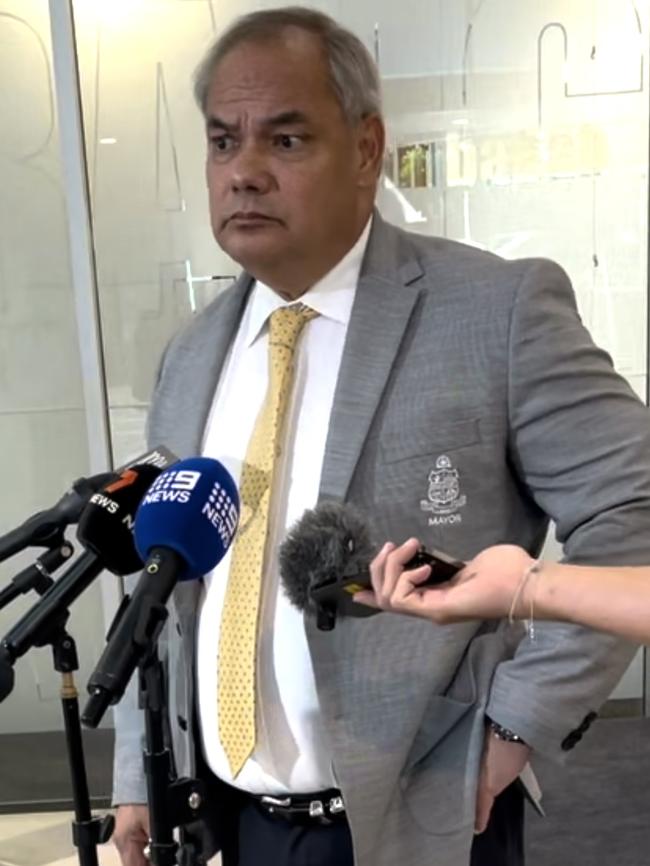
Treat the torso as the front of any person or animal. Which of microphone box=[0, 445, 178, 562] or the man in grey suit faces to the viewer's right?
the microphone

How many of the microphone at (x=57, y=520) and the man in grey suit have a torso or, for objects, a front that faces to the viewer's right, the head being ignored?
1

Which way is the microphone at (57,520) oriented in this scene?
to the viewer's right
